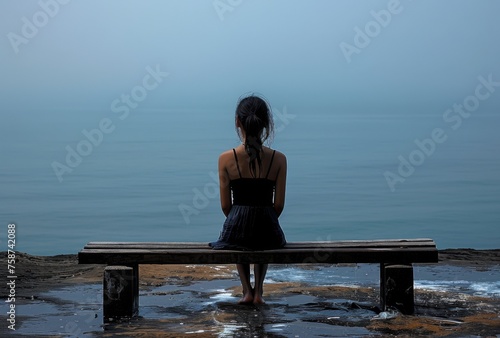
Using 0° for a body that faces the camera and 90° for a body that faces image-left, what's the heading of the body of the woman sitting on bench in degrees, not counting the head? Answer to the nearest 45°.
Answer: approximately 180°

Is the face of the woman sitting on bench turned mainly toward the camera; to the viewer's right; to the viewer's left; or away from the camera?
away from the camera
